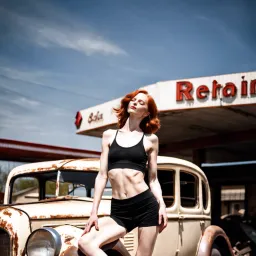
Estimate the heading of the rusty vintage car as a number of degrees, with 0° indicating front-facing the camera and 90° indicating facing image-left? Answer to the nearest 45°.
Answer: approximately 45°

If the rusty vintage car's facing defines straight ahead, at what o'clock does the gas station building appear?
The gas station building is roughly at 5 o'clock from the rusty vintage car.

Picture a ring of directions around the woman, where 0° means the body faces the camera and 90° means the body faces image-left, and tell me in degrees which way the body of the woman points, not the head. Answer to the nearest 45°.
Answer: approximately 0°

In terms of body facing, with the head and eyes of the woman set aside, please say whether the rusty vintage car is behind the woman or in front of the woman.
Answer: behind

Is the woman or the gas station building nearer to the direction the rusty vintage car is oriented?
the woman

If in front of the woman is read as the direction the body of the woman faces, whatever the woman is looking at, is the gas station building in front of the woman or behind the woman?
behind
